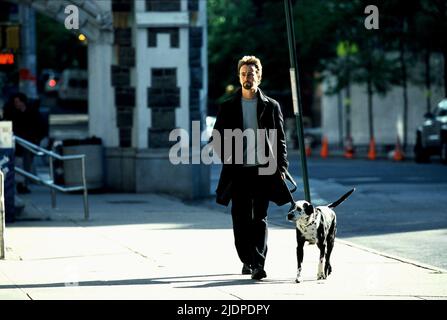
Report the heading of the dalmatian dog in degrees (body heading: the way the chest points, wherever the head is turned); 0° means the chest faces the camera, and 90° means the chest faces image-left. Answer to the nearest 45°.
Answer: approximately 45°

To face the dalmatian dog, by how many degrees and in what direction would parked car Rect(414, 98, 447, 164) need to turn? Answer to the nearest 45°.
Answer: approximately 45° to its left

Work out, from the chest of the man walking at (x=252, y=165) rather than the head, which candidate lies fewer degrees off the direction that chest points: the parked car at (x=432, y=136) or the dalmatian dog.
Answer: the dalmatian dog

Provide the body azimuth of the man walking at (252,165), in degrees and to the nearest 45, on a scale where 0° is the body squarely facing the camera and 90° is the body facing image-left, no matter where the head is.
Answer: approximately 0°

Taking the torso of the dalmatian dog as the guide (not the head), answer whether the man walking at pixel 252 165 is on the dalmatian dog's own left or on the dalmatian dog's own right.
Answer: on the dalmatian dog's own right

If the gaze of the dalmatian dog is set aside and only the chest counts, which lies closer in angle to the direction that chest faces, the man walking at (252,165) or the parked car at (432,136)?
the man walking

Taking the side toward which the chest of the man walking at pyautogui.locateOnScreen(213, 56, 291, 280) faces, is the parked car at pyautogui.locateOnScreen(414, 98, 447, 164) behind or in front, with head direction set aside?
behind

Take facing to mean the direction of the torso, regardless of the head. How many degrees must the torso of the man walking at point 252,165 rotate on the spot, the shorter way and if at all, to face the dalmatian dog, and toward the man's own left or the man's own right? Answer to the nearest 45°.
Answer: approximately 45° to the man's own left

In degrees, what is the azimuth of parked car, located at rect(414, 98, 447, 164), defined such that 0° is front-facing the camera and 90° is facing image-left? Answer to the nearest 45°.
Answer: approximately 45°
